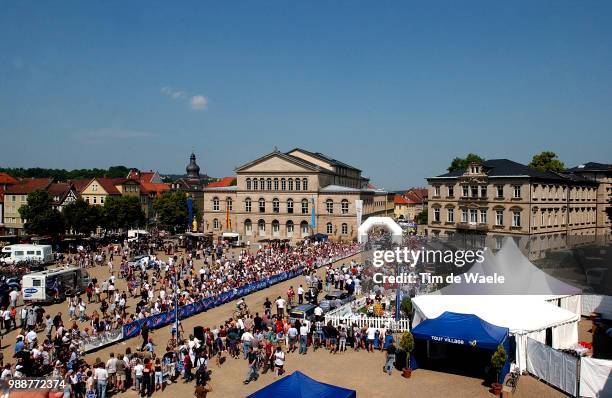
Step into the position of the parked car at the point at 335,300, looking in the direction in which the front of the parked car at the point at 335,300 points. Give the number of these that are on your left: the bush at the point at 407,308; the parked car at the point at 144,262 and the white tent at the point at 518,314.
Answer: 2

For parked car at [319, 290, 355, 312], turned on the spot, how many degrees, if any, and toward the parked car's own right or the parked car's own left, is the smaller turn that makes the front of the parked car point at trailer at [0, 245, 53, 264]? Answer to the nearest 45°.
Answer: approximately 90° to the parked car's own right

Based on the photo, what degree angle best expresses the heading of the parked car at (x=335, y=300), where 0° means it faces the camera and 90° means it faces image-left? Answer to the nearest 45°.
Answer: approximately 45°

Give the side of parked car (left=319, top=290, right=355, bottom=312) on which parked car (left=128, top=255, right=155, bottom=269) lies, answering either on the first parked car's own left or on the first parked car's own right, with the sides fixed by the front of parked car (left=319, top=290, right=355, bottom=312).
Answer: on the first parked car's own right

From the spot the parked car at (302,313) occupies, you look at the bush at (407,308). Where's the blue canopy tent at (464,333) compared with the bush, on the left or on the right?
right
